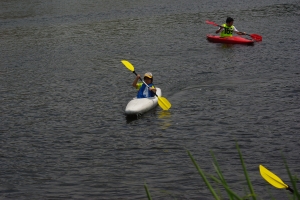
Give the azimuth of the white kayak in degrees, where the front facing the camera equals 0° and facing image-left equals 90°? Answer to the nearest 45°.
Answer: approximately 45°

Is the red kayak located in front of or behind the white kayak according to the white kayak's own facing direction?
behind
